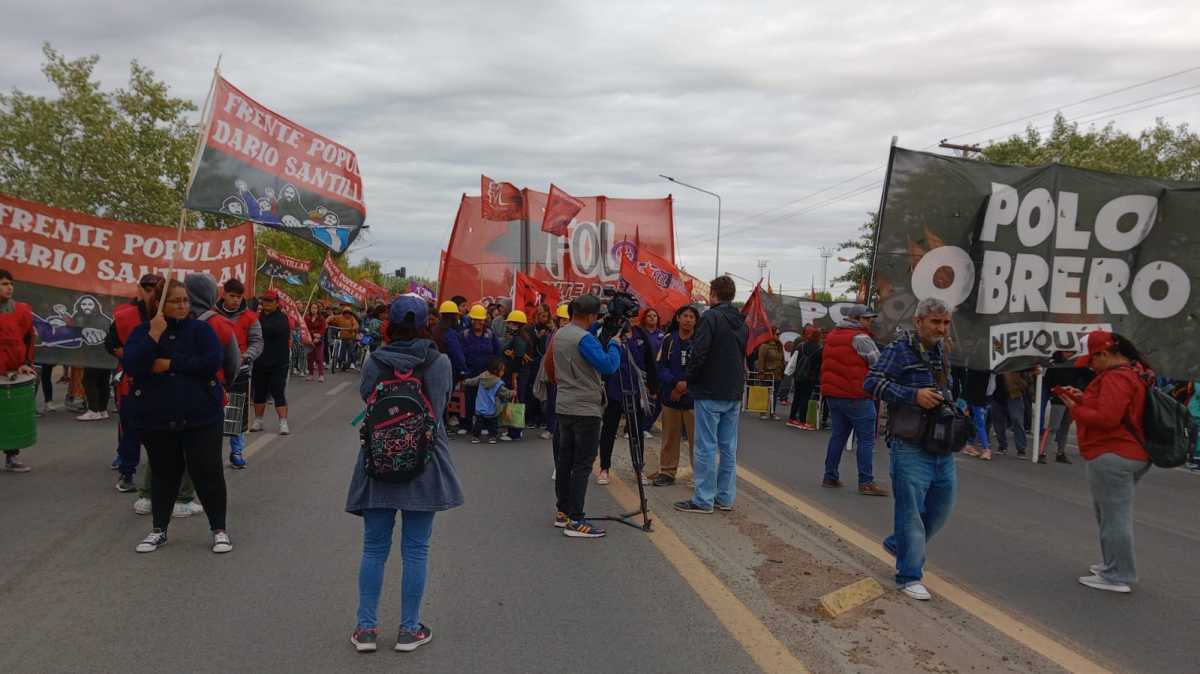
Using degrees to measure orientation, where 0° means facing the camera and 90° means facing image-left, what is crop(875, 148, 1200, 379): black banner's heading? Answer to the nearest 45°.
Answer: approximately 0°

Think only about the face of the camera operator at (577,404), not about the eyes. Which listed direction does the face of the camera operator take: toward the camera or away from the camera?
away from the camera

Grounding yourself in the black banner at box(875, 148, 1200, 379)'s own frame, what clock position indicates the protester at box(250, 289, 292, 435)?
The protester is roughly at 2 o'clock from the black banner.

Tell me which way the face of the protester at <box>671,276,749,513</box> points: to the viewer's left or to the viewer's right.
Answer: to the viewer's left

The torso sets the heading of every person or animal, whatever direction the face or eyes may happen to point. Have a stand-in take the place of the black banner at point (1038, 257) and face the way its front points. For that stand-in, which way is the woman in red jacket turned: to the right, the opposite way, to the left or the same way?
to the right

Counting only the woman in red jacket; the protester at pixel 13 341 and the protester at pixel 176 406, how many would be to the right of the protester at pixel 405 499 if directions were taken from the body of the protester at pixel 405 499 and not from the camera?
1

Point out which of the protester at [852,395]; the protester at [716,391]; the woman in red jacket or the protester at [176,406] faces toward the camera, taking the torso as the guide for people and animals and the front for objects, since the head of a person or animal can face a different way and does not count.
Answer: the protester at [176,406]

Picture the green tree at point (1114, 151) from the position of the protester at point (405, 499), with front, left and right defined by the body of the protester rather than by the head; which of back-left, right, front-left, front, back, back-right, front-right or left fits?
front-right

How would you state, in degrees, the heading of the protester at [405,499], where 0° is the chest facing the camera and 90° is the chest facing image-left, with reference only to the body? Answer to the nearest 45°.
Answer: approximately 180°

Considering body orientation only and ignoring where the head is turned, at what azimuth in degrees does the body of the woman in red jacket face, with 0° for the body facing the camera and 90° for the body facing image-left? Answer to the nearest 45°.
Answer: approximately 90°

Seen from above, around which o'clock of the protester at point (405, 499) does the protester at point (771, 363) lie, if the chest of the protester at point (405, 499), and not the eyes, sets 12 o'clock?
the protester at point (771, 363) is roughly at 1 o'clock from the protester at point (405, 499).

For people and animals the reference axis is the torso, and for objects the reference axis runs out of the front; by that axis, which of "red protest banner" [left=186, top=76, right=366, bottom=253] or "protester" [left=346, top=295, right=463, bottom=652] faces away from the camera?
the protester
